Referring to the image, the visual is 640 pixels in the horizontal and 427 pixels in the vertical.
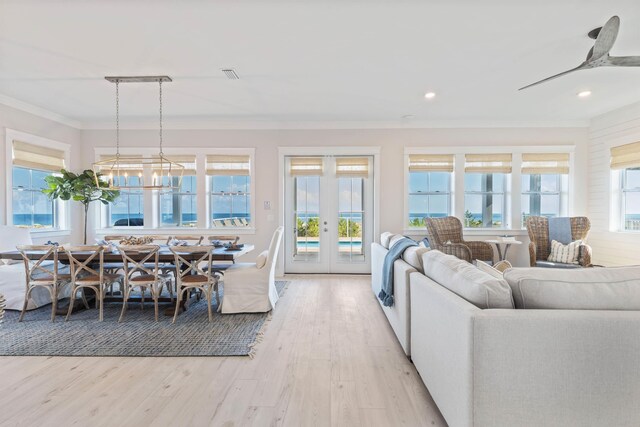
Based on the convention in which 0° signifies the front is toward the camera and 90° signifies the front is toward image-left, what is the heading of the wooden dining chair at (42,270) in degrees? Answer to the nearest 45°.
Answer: approximately 225°

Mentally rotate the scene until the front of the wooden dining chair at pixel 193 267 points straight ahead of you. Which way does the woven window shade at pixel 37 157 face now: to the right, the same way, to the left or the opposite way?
to the right

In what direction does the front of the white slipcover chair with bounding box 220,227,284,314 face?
to the viewer's left

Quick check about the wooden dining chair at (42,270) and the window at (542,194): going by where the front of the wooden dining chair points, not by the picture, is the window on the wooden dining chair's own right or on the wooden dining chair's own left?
on the wooden dining chair's own right

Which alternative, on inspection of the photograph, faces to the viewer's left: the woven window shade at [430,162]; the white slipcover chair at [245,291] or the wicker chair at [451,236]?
the white slipcover chair

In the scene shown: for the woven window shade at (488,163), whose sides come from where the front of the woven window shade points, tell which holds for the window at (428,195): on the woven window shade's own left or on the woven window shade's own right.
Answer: on the woven window shade's own right

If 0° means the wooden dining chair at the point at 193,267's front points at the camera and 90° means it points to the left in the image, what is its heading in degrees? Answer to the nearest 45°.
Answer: approximately 225°

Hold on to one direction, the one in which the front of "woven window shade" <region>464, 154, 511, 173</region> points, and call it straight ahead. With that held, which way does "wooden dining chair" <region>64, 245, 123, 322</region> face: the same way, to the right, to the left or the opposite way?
the opposite way

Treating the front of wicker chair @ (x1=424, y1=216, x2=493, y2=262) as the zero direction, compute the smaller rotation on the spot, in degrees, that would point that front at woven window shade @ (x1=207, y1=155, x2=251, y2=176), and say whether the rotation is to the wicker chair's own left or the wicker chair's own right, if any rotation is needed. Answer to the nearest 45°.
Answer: approximately 135° to the wicker chair's own right

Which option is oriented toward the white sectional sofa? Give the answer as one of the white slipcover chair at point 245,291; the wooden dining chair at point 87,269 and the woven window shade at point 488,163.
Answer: the woven window shade

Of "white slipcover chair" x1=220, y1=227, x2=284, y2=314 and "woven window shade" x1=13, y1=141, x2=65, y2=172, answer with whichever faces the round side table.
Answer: the woven window shade

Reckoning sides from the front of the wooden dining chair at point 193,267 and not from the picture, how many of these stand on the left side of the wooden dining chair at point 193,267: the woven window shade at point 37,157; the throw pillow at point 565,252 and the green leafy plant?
2
